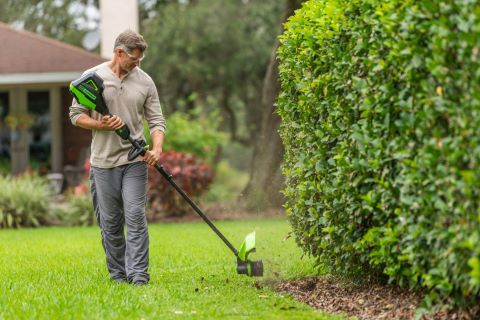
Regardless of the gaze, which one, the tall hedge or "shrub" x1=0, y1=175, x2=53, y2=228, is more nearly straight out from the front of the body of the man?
the tall hedge

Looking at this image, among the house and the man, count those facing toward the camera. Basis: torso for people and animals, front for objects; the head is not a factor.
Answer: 2

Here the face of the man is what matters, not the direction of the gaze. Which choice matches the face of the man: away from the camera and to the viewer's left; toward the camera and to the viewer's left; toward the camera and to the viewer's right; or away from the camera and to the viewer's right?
toward the camera and to the viewer's right

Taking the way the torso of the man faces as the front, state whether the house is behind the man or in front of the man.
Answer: behind

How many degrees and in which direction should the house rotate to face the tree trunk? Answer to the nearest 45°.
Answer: approximately 45° to its left

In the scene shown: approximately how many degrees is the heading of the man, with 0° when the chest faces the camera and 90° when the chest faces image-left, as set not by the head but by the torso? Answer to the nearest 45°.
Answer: approximately 0°

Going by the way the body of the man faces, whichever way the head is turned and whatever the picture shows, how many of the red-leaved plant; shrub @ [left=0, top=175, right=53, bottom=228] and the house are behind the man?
3

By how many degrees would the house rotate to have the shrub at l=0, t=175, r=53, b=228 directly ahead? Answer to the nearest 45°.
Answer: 0° — it already faces it

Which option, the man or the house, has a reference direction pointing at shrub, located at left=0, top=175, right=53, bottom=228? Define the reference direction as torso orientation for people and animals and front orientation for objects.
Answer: the house

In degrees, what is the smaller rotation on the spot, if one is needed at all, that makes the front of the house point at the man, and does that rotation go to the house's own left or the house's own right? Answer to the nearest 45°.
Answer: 0° — it already faces them

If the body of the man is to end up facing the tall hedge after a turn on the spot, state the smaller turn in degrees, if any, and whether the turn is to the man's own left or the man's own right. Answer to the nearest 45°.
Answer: approximately 45° to the man's own left

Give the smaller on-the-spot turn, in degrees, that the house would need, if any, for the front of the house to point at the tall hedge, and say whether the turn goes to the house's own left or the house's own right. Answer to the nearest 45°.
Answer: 0° — it already faces it
